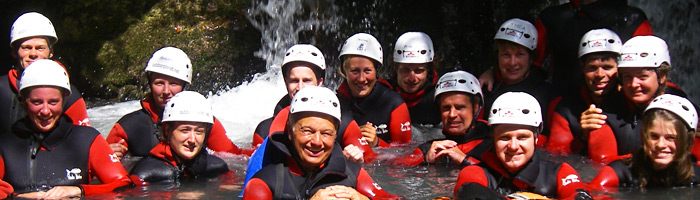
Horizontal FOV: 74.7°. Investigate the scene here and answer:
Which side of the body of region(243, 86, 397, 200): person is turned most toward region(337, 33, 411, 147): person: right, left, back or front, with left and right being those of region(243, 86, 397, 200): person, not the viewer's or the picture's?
back

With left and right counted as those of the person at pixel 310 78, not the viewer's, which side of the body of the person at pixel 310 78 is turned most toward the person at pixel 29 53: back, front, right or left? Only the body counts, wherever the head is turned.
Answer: right

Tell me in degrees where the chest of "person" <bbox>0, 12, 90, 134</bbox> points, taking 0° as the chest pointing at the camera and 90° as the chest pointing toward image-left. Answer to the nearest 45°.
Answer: approximately 0°

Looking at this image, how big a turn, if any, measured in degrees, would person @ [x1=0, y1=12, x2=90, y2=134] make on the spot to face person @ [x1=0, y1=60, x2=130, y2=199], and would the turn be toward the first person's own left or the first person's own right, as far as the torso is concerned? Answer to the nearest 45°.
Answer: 0° — they already face them

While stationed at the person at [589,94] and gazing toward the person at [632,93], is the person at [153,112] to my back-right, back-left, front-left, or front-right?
back-right

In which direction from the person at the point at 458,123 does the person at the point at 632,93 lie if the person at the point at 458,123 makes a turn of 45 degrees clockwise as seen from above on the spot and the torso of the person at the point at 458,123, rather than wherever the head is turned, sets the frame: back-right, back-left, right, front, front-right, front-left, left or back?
back

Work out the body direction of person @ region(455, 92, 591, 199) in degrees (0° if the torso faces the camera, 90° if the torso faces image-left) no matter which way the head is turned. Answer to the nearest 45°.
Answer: approximately 0°

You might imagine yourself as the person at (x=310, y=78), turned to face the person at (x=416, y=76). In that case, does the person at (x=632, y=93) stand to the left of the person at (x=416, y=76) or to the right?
right
